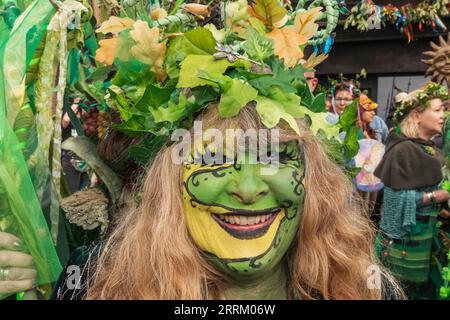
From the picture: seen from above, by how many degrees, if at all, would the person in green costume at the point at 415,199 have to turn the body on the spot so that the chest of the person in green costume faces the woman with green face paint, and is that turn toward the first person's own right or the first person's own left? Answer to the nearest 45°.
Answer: approximately 90° to the first person's own right

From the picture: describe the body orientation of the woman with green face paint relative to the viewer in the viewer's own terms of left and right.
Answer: facing the viewer

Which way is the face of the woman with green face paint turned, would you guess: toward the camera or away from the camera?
toward the camera

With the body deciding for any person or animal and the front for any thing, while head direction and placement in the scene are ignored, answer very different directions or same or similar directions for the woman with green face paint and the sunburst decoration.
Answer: same or similar directions

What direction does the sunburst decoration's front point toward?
toward the camera

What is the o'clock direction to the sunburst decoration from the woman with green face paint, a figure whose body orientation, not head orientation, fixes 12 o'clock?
The sunburst decoration is roughly at 7 o'clock from the woman with green face paint.
